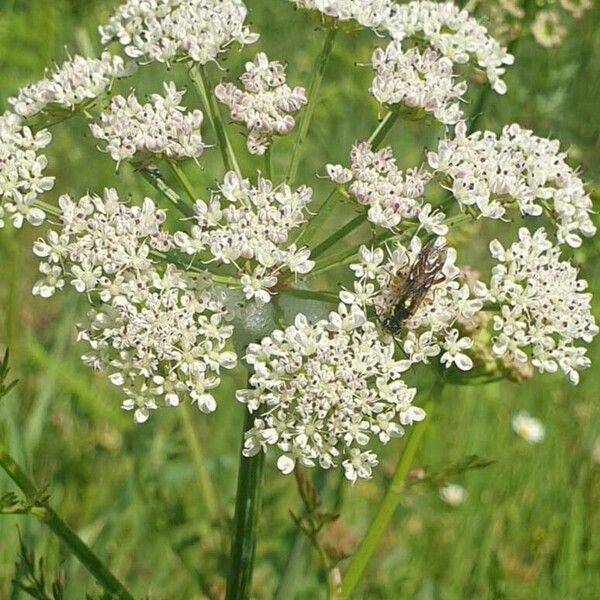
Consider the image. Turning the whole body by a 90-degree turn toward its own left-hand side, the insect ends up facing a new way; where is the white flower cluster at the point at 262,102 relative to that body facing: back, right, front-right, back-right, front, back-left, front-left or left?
back-right

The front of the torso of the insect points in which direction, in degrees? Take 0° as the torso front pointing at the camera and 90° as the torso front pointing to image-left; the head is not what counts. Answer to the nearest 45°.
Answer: approximately 45°

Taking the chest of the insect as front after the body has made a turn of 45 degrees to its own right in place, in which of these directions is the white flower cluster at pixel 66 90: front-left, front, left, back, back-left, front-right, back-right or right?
front

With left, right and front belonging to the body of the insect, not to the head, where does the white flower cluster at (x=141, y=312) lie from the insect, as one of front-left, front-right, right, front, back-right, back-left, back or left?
front-right
